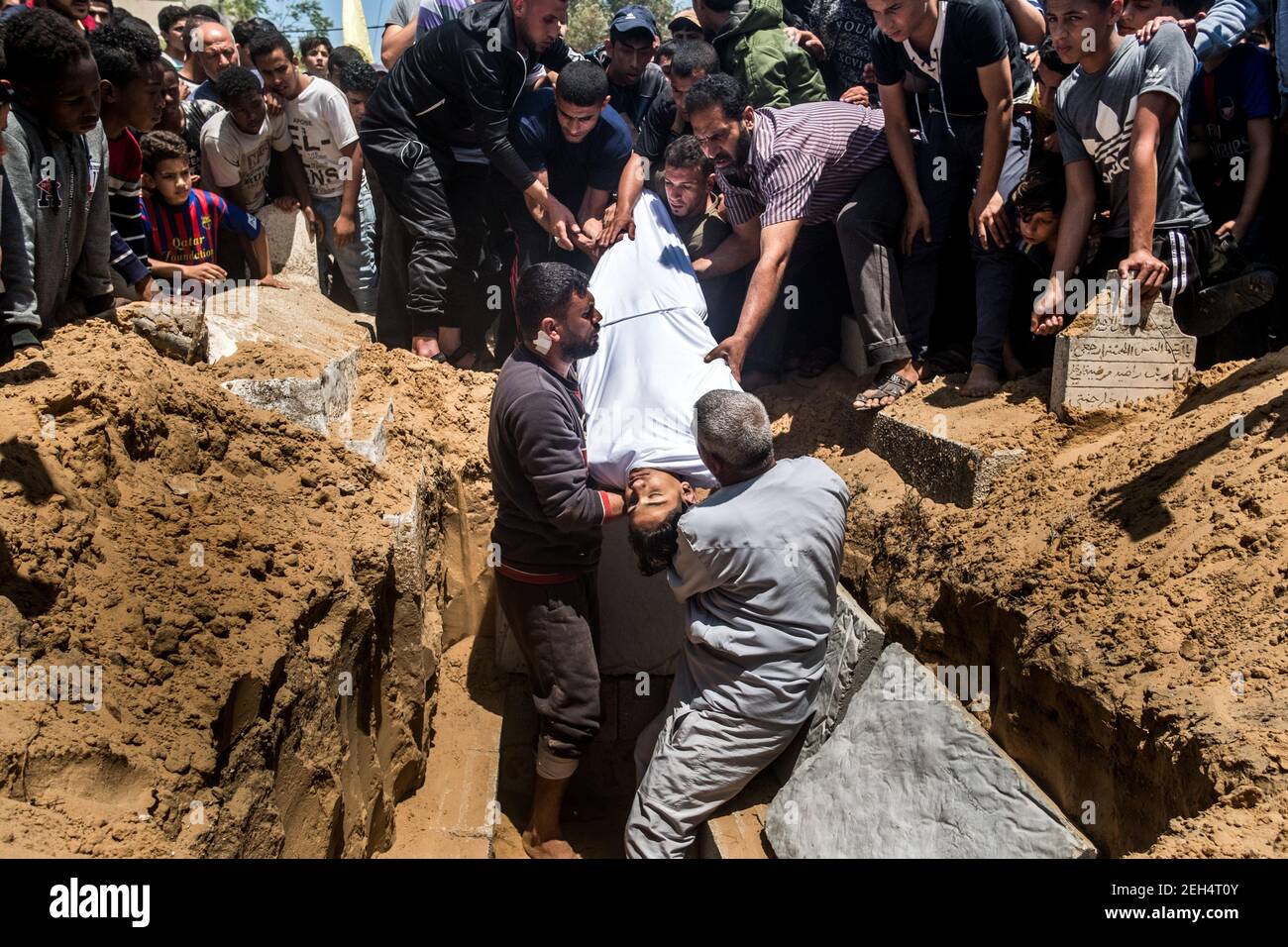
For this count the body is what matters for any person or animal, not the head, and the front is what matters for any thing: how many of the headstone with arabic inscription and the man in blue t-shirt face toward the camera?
2

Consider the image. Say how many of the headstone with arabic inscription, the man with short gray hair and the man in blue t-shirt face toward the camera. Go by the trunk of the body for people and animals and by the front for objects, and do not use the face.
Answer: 2

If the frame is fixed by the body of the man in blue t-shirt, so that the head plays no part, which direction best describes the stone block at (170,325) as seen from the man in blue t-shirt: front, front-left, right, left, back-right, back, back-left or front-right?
front-right

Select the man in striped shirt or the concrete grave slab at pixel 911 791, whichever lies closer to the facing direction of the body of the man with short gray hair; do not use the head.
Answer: the man in striped shirt

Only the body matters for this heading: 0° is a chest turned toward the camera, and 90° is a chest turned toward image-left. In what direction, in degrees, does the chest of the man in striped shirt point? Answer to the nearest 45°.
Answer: approximately 45°

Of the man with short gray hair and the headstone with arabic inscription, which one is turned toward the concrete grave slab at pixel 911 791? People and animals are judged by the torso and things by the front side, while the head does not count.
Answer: the headstone with arabic inscription

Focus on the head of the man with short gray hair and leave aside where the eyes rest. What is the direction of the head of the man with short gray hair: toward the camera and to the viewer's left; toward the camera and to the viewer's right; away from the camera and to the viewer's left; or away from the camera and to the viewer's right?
away from the camera and to the viewer's left

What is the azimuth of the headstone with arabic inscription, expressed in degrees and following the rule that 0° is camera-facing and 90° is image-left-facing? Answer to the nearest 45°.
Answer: approximately 0°

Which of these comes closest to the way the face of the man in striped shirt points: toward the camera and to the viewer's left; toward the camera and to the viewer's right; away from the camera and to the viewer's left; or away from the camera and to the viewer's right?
toward the camera and to the viewer's left

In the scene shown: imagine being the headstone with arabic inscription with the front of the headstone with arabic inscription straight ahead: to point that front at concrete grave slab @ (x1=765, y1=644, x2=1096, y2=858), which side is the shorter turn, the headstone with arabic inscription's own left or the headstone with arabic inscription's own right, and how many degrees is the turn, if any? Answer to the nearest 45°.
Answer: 0° — it already faces it
